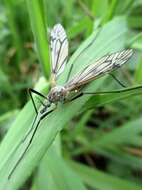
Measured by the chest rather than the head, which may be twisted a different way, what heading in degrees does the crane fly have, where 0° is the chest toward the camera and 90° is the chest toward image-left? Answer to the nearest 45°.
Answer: approximately 45°
